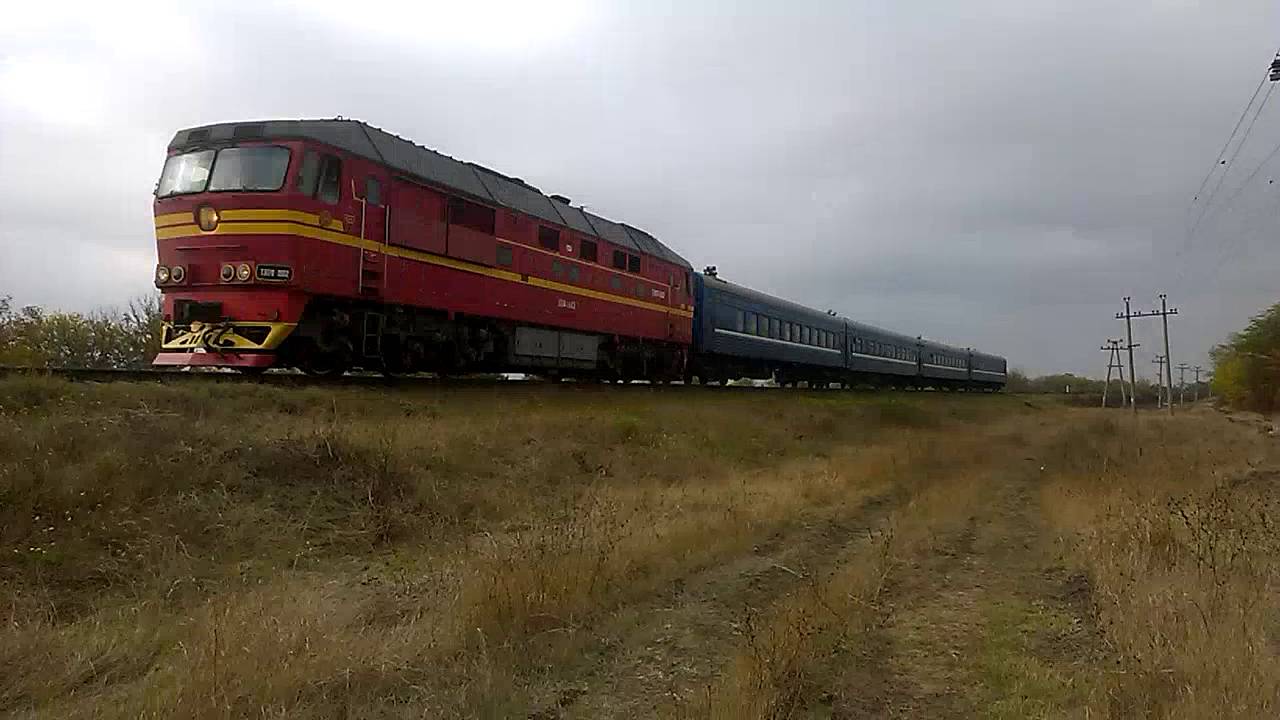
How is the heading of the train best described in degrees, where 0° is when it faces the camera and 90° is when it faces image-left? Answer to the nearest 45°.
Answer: approximately 45°
